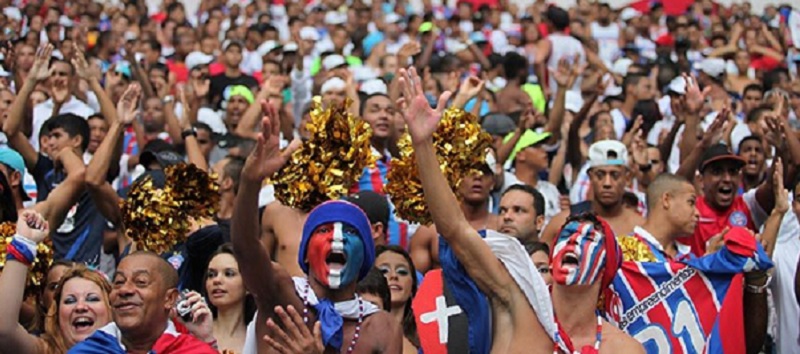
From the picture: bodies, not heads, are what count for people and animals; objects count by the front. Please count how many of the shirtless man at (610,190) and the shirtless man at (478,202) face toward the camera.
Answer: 2

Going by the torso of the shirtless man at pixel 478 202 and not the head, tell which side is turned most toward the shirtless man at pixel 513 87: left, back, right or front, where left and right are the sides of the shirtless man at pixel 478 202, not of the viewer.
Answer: back

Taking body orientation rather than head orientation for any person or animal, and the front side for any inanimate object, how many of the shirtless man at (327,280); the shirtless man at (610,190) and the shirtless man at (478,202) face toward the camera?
3

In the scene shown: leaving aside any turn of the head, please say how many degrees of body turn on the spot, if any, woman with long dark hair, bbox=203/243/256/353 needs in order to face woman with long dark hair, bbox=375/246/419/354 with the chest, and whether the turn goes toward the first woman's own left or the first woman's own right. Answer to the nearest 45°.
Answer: approximately 135° to the first woman's own left

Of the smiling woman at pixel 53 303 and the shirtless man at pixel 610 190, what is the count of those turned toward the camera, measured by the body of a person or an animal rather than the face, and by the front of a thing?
2

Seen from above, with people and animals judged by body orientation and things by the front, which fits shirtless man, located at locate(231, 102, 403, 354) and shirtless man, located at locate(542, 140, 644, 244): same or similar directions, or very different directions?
same or similar directions

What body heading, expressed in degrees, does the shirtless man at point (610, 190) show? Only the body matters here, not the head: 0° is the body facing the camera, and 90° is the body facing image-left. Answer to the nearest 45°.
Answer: approximately 0°

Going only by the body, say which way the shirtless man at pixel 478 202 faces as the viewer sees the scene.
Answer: toward the camera

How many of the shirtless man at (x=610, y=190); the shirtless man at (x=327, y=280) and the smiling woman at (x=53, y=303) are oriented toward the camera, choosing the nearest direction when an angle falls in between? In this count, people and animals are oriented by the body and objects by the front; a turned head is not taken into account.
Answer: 3

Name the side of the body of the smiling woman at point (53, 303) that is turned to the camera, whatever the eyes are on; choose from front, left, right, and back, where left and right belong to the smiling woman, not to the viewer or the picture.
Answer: front

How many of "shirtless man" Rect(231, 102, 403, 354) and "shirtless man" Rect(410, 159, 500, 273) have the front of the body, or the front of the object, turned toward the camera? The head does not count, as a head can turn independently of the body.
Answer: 2

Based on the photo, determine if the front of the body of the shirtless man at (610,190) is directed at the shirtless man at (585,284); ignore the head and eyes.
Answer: yes

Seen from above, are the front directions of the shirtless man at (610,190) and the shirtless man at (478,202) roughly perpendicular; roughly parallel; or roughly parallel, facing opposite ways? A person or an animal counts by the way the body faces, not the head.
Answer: roughly parallel
